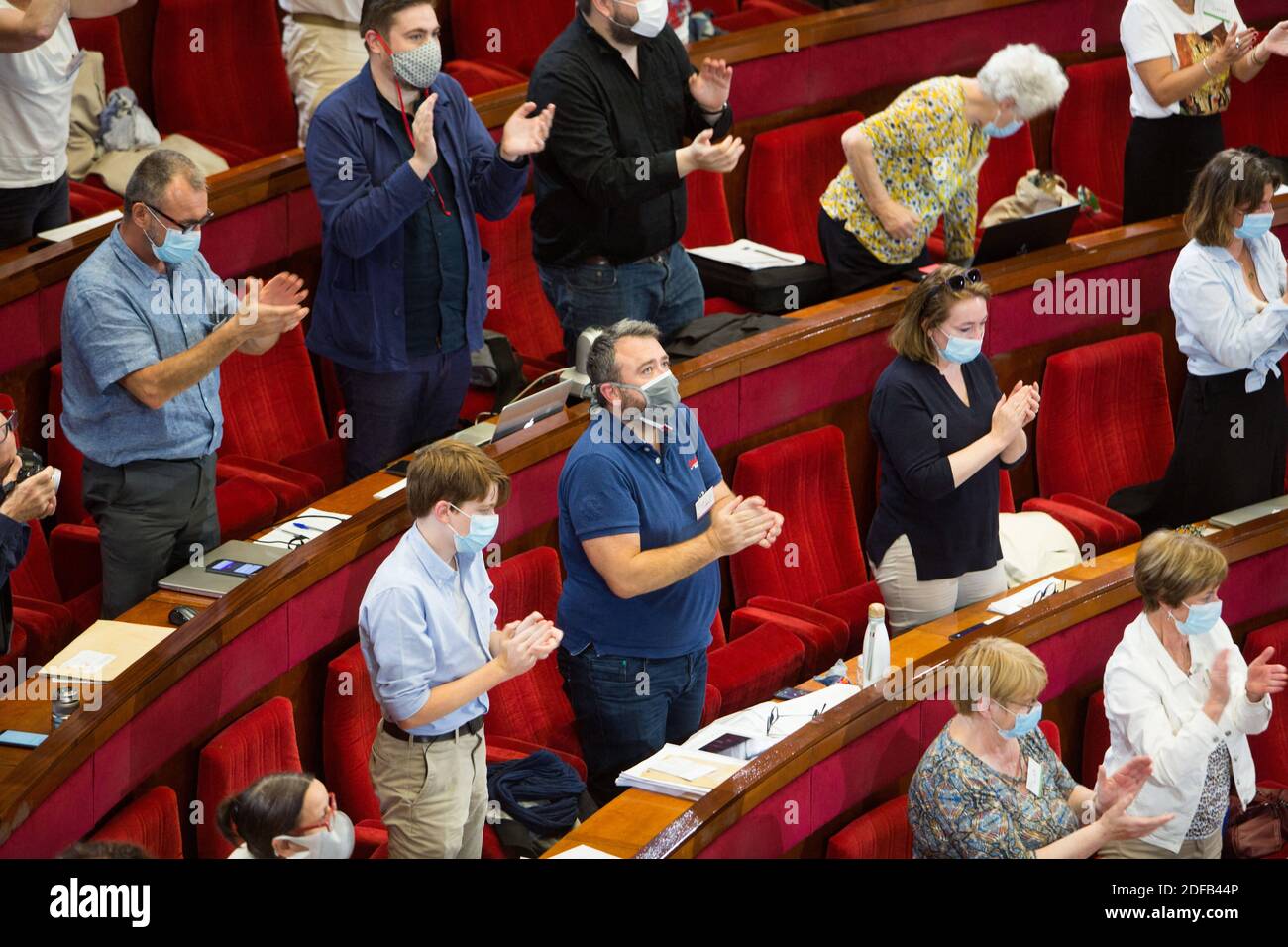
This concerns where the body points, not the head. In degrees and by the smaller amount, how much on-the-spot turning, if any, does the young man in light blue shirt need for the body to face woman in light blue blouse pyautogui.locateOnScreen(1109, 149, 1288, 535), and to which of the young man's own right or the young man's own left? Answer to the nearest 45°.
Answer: approximately 90° to the young man's own left

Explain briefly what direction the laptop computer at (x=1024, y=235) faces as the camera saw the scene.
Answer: facing away from the viewer and to the left of the viewer

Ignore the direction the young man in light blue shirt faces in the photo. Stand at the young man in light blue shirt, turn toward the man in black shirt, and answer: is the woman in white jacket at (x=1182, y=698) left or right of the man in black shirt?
right

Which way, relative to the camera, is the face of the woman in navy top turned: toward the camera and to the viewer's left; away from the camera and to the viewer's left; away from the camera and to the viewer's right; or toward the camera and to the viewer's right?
toward the camera and to the viewer's right

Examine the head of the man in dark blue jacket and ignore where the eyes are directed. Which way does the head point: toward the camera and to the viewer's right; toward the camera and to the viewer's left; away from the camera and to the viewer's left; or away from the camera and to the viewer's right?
toward the camera and to the viewer's right

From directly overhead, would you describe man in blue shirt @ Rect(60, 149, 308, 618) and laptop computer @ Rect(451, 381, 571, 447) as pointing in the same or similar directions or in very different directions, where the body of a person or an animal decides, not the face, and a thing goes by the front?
very different directions

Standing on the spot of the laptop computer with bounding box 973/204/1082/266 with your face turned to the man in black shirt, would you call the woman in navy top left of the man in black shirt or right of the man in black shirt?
left

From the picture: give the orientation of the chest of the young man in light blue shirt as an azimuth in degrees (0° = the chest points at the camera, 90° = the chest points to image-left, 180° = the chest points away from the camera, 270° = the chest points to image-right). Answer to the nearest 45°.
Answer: approximately 315°

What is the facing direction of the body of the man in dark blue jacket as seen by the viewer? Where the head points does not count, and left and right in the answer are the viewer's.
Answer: facing the viewer and to the right of the viewer

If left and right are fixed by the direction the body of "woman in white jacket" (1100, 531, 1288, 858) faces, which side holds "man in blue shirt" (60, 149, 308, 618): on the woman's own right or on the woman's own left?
on the woman's own right

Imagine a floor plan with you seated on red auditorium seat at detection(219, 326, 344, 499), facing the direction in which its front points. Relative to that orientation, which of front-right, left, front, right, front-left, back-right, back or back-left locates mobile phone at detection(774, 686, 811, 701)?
front

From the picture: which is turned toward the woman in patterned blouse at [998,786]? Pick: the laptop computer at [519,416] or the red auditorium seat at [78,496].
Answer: the red auditorium seat

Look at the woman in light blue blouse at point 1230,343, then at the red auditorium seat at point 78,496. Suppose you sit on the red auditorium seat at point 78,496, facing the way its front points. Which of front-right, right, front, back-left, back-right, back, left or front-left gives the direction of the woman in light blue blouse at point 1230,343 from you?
front-left

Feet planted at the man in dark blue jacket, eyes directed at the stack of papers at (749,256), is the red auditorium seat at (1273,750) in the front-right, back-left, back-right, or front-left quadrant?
front-right

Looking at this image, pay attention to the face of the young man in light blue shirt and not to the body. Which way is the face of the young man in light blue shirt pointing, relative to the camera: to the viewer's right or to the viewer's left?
to the viewer's right

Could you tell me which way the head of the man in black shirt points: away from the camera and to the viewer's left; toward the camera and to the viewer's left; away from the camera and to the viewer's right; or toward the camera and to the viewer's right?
toward the camera and to the viewer's right

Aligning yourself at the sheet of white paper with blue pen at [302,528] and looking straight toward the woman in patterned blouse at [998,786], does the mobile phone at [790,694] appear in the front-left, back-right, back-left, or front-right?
front-left

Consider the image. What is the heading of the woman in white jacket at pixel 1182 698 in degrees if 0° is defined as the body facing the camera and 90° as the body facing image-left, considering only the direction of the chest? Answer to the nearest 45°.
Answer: approximately 315°
